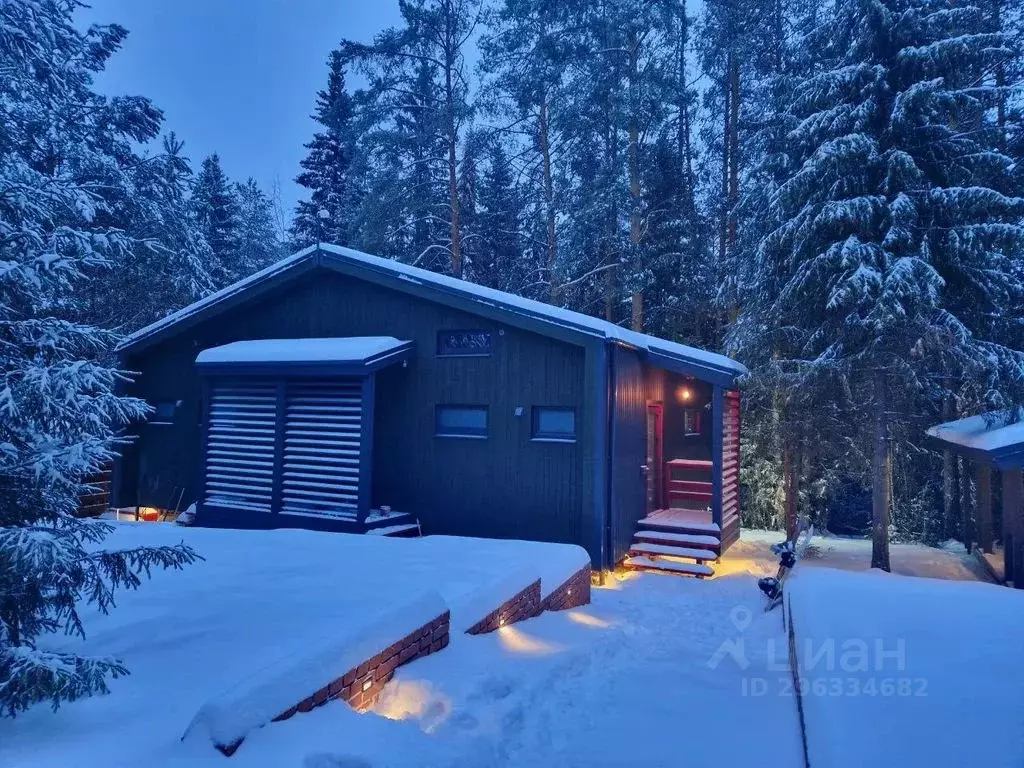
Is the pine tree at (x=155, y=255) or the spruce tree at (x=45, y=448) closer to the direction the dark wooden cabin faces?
the spruce tree

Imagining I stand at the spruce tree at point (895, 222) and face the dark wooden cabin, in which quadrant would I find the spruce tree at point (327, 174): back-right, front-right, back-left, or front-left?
front-right

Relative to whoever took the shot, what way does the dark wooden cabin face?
facing the viewer and to the right of the viewer

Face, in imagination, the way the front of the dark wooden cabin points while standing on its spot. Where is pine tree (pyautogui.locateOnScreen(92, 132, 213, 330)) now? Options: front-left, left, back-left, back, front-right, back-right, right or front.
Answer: back

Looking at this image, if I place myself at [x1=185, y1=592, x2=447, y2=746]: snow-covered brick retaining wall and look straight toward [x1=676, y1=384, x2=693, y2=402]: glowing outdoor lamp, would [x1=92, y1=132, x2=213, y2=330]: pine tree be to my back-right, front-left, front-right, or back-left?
front-left

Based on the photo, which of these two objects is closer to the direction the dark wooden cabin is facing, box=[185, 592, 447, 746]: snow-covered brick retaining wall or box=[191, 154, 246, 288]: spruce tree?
the snow-covered brick retaining wall

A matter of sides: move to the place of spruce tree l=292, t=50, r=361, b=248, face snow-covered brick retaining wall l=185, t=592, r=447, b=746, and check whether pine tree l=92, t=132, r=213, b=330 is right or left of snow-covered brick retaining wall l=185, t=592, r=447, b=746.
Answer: right

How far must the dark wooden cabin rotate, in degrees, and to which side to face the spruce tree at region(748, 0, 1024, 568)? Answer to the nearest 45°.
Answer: approximately 45° to its left

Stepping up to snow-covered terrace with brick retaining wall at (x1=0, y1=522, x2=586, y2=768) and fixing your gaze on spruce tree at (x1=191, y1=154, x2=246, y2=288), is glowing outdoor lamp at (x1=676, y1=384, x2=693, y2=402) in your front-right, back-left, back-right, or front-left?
front-right

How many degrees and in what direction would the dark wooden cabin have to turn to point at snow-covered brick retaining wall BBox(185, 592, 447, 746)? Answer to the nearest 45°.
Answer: approximately 45° to its right

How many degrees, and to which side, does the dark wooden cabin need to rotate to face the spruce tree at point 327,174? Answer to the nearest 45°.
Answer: approximately 135° to its left

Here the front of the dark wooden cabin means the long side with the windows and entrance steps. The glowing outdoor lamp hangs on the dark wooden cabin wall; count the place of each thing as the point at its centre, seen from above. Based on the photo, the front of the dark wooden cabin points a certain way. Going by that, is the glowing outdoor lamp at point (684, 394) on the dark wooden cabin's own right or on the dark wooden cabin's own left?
on the dark wooden cabin's own left

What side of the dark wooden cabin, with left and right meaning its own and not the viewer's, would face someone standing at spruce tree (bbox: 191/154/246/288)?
back
